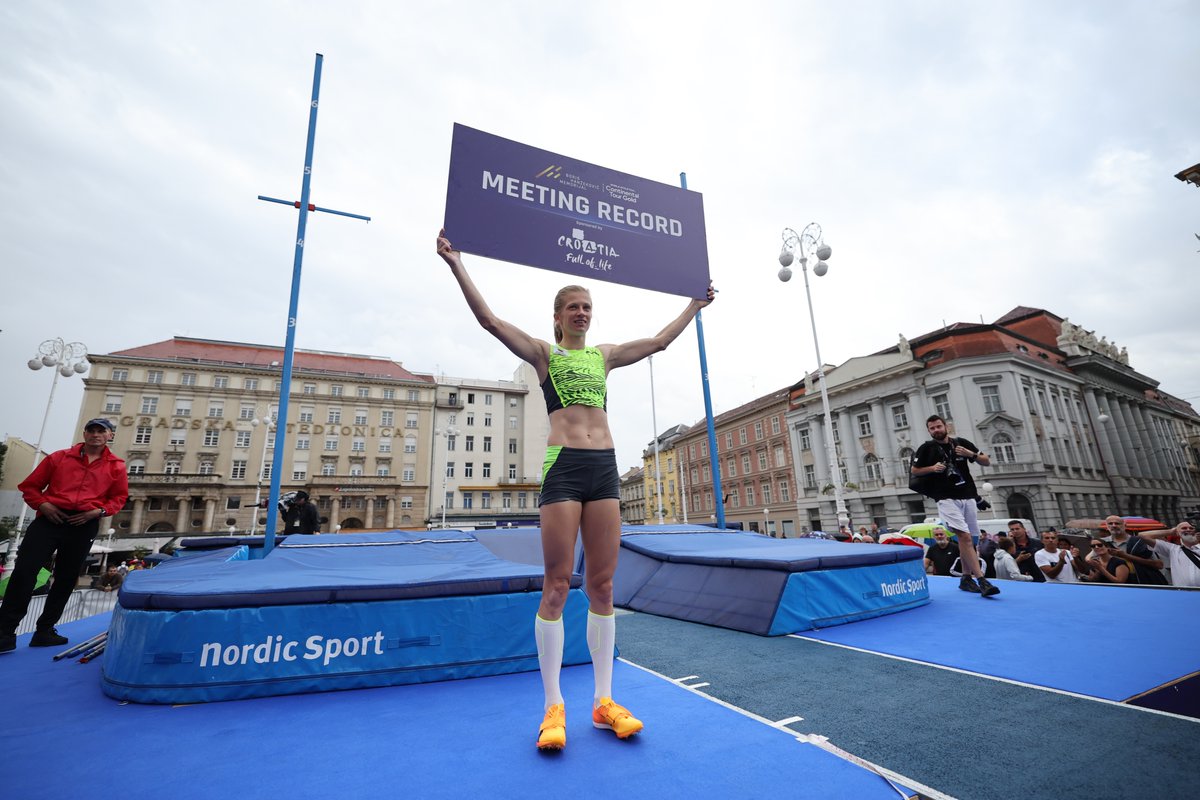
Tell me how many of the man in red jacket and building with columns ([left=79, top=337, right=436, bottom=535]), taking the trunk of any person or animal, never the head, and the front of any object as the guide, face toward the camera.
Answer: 2

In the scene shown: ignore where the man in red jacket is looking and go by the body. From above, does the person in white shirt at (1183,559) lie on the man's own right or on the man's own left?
on the man's own left

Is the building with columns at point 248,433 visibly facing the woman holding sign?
yes

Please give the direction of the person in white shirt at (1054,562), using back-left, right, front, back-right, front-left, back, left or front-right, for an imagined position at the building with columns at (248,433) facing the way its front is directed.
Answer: front

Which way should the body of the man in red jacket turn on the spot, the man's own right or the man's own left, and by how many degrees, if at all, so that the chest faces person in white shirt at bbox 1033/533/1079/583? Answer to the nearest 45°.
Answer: approximately 45° to the man's own left

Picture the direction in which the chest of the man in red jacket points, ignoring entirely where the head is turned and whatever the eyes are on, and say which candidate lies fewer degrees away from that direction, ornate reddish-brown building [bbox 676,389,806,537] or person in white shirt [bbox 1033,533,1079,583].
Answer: the person in white shirt

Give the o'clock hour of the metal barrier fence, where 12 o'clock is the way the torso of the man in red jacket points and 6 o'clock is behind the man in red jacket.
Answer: The metal barrier fence is roughly at 6 o'clock from the man in red jacket.

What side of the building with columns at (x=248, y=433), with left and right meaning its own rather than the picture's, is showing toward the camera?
front

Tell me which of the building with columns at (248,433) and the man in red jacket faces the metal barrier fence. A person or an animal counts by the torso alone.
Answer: the building with columns

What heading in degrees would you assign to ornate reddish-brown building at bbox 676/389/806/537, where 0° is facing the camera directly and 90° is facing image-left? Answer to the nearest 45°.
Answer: approximately 45°

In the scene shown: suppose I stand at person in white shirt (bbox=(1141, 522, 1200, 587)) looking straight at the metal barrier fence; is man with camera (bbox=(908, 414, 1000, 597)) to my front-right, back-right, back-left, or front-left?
front-left

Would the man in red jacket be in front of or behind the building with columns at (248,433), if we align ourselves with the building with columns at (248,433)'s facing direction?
in front

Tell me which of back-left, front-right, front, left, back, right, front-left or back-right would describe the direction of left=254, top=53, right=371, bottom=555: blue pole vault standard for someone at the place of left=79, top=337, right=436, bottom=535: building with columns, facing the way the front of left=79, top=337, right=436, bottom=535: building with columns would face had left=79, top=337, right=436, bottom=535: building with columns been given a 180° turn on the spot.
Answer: back

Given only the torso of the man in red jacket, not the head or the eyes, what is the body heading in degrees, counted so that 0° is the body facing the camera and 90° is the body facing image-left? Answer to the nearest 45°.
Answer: approximately 0°
